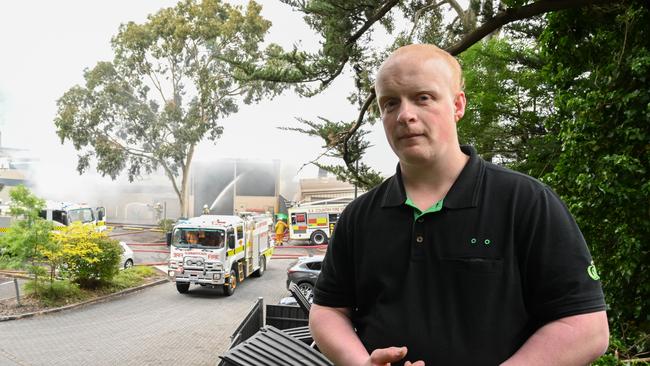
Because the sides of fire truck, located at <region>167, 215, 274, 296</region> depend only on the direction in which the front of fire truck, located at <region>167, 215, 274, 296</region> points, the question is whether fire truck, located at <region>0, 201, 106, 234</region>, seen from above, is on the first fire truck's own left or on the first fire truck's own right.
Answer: on the first fire truck's own right

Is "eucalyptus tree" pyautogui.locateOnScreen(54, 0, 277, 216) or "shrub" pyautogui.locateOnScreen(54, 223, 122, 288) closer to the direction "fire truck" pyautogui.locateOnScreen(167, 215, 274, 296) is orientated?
the shrub

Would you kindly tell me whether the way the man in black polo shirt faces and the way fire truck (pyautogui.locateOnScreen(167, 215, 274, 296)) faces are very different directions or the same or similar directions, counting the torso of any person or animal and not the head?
same or similar directions

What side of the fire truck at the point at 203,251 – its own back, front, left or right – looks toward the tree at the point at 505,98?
left

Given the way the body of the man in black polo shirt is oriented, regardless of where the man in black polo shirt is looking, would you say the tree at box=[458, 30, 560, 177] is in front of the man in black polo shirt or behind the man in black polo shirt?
behind

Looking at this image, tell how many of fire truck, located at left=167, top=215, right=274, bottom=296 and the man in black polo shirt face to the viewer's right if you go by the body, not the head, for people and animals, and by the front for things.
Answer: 0

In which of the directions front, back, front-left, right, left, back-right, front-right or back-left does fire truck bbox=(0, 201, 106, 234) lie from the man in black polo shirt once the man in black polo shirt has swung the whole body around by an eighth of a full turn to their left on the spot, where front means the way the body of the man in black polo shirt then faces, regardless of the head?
back-right

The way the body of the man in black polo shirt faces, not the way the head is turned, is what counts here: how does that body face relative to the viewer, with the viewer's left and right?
facing the viewer and to the left of the viewer
